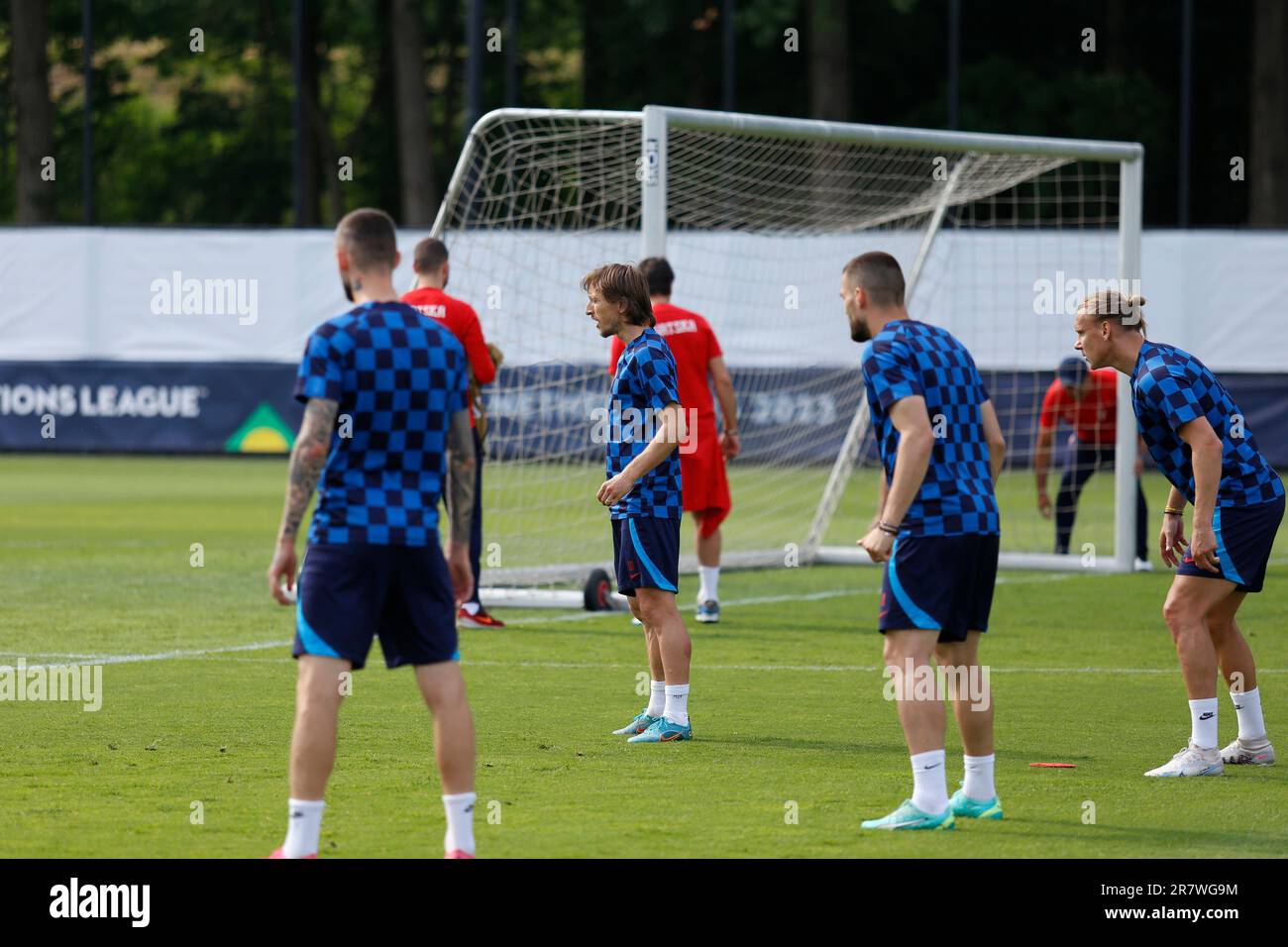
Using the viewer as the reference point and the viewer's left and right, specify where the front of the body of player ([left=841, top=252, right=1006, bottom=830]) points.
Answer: facing away from the viewer and to the left of the viewer

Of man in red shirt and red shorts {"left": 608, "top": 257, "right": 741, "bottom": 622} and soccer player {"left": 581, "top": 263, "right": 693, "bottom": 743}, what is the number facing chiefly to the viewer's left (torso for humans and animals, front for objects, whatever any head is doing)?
1

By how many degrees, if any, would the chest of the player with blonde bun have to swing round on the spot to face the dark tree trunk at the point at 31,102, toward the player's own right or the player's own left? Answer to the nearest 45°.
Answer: approximately 45° to the player's own right

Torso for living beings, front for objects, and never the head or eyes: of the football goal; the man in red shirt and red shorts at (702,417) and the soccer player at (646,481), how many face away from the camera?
1

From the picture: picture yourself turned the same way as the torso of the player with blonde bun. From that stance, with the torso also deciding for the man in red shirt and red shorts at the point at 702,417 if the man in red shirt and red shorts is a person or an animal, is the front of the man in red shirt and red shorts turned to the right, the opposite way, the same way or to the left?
to the right

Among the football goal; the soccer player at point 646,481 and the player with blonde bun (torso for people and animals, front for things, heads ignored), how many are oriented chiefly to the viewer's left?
2

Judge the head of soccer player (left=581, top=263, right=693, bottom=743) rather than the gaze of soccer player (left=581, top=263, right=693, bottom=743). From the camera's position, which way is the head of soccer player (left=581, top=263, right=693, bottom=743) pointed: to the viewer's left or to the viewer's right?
to the viewer's left

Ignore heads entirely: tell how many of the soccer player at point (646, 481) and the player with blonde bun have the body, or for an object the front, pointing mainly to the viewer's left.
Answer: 2

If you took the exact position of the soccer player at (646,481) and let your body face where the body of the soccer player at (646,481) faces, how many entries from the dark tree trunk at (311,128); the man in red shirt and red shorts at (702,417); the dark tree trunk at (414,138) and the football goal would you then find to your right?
4

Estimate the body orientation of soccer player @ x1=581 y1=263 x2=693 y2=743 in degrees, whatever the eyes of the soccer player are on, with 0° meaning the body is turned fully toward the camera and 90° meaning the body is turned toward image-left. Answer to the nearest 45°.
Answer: approximately 90°

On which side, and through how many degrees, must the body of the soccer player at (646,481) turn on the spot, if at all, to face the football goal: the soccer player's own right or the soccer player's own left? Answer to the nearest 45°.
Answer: approximately 90° to the soccer player's own right

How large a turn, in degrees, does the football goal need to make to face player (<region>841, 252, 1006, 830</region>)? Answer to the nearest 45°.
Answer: approximately 45° to its right

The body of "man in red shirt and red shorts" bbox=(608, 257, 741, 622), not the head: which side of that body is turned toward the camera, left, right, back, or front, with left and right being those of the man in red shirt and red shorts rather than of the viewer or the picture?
back

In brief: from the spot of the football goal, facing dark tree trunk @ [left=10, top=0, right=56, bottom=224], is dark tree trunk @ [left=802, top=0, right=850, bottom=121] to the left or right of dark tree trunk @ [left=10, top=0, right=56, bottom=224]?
right

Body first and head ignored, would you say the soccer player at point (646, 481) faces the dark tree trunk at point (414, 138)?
no

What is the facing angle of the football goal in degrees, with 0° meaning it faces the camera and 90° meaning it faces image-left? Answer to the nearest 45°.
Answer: approximately 315°

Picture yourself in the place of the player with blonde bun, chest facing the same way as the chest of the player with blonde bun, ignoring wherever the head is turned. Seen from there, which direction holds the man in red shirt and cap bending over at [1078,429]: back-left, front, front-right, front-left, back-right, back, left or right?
right

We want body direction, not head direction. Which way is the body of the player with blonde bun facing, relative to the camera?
to the viewer's left

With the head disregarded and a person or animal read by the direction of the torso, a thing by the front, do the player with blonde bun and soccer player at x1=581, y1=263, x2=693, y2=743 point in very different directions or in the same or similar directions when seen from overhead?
same or similar directions
